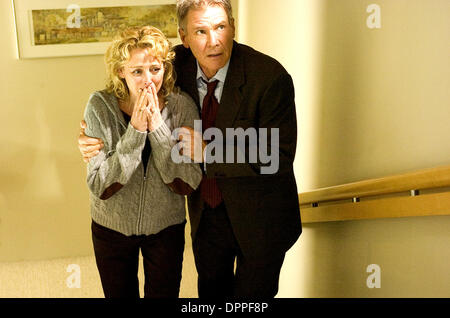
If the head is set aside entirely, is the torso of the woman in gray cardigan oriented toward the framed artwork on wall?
no

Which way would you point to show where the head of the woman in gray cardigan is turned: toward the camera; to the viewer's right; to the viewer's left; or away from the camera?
toward the camera

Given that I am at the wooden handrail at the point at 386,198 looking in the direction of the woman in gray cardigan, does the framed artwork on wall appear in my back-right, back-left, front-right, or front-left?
front-right

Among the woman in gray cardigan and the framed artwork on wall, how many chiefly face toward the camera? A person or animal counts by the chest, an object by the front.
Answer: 2

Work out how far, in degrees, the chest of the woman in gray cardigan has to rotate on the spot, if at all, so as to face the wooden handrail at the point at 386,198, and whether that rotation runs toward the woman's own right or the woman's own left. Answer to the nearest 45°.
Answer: approximately 45° to the woman's own left

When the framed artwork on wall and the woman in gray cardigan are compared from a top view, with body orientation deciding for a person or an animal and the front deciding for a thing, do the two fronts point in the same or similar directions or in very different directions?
same or similar directions

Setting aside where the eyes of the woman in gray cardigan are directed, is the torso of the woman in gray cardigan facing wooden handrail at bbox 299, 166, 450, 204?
no

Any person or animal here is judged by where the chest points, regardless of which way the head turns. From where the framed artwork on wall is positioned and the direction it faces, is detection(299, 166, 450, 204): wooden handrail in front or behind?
in front

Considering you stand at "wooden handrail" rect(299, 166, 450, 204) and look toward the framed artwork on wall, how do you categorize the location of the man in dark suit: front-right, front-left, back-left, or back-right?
front-left

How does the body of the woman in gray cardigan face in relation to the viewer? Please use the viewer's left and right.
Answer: facing the viewer

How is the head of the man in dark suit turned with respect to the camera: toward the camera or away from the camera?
toward the camera

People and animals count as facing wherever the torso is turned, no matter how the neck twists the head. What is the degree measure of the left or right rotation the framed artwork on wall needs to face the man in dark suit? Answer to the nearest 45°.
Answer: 0° — it already faces them

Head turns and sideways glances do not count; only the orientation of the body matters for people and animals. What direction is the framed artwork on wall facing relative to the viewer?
toward the camera

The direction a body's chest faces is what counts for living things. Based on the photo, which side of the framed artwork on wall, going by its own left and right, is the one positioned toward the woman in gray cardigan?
front
